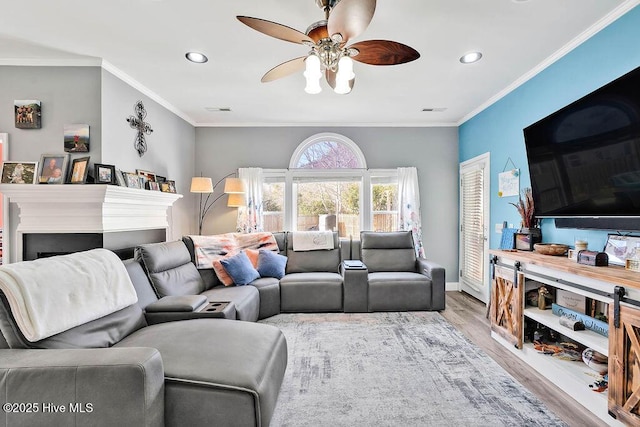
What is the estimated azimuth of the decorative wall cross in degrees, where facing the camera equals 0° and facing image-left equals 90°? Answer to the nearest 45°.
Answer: approximately 315°

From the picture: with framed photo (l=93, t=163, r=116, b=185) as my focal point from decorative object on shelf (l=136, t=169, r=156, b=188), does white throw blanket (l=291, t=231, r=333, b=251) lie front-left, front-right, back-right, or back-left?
back-left

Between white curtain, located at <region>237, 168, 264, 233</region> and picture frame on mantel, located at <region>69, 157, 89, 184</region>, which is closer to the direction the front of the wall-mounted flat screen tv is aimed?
the picture frame on mantel

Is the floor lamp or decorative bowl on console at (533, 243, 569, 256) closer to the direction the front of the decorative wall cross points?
the decorative bowl on console
